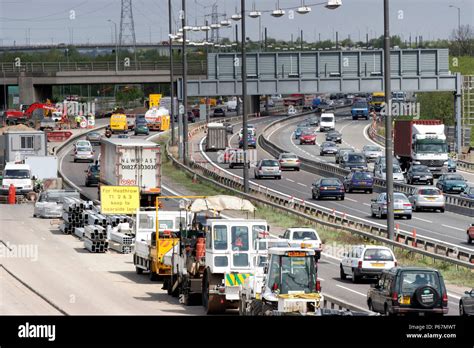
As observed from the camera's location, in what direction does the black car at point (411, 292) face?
facing away from the viewer and to the left of the viewer

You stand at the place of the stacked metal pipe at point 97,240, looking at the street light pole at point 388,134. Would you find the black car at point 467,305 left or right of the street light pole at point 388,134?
right

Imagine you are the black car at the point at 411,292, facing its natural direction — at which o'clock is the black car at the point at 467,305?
the black car at the point at 467,305 is roughly at 3 o'clock from the black car at the point at 411,292.

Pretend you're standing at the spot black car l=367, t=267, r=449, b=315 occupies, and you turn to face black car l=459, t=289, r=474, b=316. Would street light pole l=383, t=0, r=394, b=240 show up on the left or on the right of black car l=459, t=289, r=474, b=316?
left

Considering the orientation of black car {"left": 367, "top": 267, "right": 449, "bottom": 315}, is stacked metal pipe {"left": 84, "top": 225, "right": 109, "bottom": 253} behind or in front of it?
in front

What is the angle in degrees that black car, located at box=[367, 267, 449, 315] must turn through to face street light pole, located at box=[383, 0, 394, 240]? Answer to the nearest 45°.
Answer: approximately 45° to its right

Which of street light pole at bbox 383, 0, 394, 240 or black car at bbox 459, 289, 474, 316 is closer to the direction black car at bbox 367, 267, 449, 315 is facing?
the street light pole
